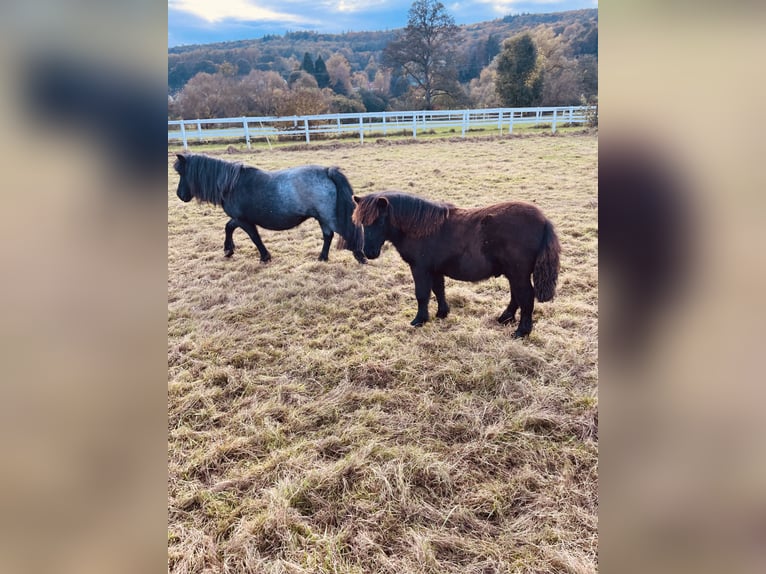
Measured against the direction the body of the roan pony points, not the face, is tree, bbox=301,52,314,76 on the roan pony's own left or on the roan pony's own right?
on the roan pony's own right

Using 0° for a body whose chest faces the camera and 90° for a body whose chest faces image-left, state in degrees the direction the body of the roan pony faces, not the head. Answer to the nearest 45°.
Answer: approximately 90°

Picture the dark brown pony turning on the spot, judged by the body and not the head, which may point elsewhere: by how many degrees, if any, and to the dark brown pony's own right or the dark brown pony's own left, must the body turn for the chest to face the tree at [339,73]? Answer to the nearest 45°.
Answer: approximately 90° to the dark brown pony's own right

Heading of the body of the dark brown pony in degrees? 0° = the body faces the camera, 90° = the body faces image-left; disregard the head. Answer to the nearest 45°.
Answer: approximately 90°

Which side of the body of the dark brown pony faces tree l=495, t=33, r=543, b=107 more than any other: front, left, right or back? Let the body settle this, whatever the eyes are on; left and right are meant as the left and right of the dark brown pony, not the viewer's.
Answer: right

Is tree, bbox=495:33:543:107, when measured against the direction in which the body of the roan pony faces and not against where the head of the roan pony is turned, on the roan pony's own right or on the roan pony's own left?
on the roan pony's own right

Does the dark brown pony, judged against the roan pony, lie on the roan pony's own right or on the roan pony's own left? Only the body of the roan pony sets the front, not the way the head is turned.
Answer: on the roan pony's own left

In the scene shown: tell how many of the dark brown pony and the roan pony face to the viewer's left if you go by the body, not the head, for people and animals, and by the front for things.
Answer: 2
